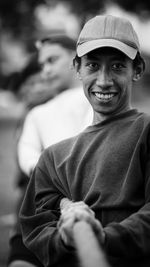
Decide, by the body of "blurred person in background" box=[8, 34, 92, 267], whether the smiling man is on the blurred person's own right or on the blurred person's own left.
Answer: on the blurred person's own left

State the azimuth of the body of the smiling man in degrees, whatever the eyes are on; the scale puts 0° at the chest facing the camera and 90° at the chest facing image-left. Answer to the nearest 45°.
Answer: approximately 0°

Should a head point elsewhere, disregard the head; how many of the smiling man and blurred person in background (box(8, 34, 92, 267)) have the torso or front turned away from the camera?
0

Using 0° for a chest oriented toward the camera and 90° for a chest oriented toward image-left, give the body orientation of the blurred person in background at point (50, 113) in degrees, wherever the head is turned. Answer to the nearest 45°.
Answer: approximately 45°

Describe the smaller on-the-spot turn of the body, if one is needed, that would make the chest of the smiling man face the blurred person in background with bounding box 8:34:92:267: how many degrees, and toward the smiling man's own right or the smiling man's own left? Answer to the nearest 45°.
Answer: approximately 180°
